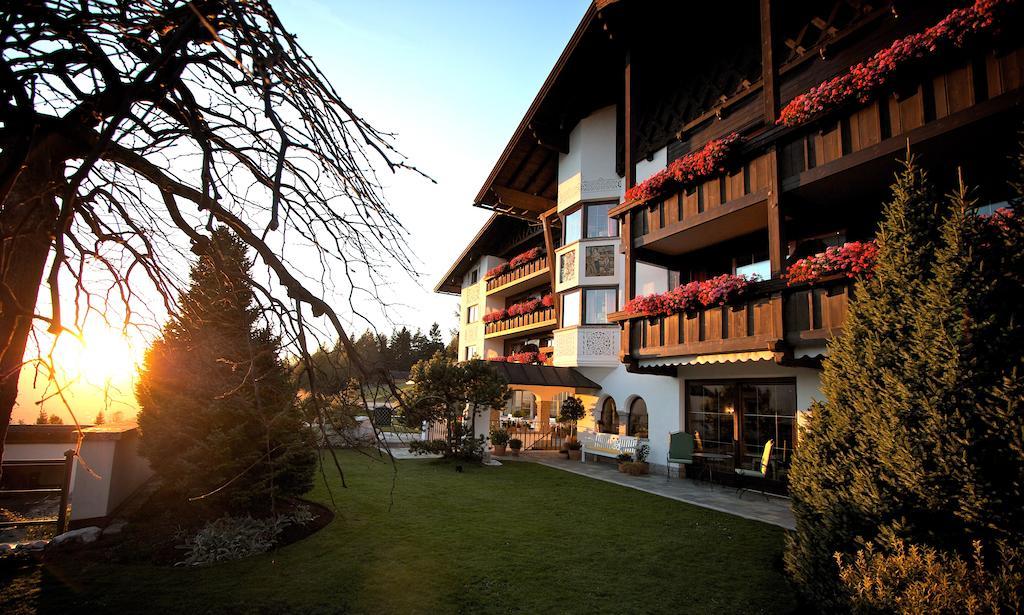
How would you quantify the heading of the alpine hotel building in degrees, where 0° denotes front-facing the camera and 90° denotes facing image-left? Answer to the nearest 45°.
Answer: approximately 45°

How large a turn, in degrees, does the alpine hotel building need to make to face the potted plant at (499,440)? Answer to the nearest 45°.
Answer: approximately 90° to its right

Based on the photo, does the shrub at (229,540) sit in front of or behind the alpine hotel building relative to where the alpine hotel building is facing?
in front

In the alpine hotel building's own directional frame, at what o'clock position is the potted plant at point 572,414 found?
The potted plant is roughly at 3 o'clock from the alpine hotel building.

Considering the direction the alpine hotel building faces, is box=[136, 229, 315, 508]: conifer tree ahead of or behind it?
ahead
